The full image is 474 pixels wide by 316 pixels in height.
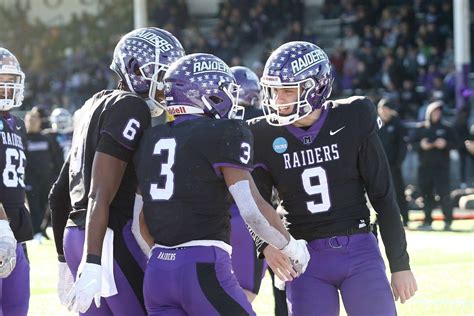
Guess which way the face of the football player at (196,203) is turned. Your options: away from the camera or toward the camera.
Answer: away from the camera

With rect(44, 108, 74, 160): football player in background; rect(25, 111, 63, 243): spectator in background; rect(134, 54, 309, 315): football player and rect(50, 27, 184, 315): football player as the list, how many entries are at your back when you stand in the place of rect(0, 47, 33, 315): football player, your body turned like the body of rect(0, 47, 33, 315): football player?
2

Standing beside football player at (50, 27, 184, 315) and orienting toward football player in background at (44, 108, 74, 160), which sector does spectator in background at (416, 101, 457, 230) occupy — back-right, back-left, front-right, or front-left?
front-right

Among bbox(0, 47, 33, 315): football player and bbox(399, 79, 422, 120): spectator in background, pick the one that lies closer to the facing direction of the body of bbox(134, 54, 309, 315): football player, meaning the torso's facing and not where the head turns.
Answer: the spectator in background

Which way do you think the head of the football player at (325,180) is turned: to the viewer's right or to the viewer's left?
to the viewer's left

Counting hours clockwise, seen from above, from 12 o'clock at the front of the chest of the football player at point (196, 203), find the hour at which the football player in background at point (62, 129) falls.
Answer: The football player in background is roughly at 10 o'clock from the football player.

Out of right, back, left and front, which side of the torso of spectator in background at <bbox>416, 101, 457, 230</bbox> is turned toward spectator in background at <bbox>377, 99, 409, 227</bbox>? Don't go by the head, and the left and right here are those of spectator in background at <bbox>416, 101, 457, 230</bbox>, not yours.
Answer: right

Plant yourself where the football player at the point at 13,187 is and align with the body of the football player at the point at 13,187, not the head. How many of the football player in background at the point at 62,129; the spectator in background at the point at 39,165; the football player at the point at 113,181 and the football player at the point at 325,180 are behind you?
2

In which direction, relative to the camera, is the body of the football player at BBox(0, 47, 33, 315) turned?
toward the camera

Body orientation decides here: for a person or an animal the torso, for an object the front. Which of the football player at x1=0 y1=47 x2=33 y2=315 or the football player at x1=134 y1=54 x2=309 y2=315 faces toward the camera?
the football player at x1=0 y1=47 x2=33 y2=315

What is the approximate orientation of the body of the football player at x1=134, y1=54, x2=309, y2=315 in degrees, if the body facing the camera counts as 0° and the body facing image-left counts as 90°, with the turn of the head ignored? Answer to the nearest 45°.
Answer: approximately 225°

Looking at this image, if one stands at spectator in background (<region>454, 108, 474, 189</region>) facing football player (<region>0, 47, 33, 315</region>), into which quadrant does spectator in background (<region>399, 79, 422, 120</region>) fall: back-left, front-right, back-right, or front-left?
back-right

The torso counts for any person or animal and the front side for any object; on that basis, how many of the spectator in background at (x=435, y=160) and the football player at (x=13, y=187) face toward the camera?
2

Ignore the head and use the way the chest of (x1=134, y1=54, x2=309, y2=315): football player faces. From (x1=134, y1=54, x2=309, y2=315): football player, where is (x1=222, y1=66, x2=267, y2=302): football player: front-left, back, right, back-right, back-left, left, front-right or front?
front-left

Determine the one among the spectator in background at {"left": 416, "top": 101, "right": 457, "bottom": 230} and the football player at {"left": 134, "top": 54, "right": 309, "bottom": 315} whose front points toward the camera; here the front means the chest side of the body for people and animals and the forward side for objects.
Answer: the spectator in background

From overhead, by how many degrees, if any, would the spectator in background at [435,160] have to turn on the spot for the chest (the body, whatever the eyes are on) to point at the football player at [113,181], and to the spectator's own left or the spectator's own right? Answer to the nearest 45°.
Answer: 0° — they already face them

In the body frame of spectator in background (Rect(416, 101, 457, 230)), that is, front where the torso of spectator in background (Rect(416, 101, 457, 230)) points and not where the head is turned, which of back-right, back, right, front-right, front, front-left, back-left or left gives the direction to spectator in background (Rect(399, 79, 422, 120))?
back

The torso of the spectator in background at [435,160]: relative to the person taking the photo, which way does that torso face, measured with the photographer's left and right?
facing the viewer

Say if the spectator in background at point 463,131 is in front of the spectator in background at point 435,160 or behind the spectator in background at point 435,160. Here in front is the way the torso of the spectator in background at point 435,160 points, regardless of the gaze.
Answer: behind

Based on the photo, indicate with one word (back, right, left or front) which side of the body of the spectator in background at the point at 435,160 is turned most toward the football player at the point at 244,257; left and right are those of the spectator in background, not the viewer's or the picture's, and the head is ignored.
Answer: front
